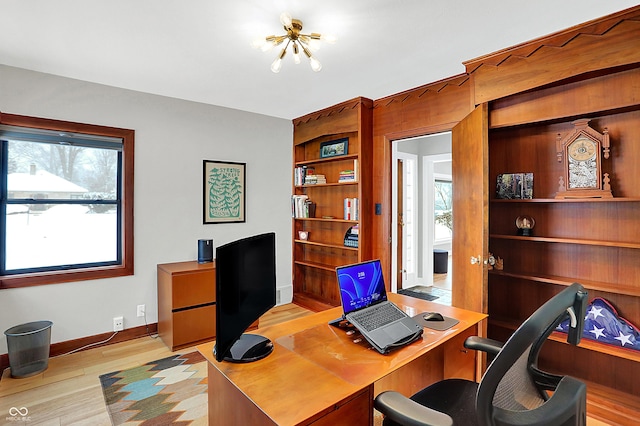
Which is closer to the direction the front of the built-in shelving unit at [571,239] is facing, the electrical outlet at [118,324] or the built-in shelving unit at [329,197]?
the electrical outlet

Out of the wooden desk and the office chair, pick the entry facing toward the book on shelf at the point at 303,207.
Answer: the office chair

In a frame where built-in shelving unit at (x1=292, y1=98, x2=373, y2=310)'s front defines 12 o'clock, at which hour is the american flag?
The american flag is roughly at 9 o'clock from the built-in shelving unit.

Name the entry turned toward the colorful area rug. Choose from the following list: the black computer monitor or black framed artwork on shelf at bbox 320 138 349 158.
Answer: the black framed artwork on shelf

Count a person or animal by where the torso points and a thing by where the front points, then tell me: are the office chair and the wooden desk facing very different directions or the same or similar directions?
very different directions

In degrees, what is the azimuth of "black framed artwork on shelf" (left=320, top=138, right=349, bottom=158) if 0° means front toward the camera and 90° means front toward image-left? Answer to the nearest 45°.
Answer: approximately 45°

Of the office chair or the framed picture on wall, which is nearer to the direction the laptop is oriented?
the office chair

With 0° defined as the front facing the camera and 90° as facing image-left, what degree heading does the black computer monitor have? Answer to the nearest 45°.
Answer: approximately 315°

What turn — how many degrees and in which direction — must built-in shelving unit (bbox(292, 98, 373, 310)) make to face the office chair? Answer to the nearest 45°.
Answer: approximately 45° to its left

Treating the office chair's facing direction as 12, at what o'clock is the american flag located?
The american flag is roughly at 2 o'clock from the office chair.

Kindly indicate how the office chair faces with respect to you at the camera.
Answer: facing away from the viewer and to the left of the viewer

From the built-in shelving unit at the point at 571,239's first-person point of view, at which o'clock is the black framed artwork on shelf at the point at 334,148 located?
The black framed artwork on shelf is roughly at 2 o'clock from the built-in shelving unit.
